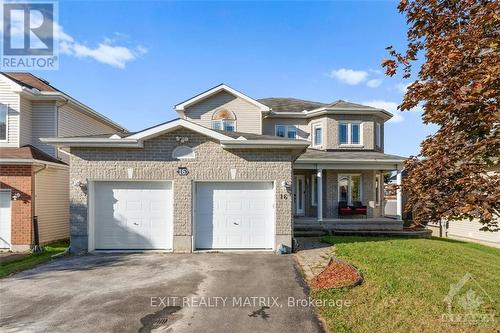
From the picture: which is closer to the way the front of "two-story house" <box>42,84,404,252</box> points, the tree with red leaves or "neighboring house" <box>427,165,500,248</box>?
the tree with red leaves

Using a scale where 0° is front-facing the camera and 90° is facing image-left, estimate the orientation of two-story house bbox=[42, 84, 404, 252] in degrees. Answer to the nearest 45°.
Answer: approximately 0°
